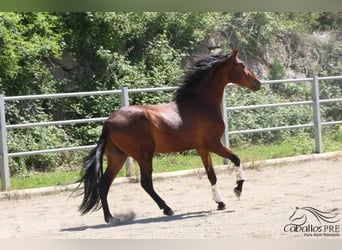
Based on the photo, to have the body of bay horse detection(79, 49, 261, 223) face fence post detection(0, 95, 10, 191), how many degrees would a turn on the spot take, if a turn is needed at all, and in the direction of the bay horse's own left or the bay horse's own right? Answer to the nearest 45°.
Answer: approximately 135° to the bay horse's own left

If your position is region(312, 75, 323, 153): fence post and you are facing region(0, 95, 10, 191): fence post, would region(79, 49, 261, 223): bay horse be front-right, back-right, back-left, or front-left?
front-left

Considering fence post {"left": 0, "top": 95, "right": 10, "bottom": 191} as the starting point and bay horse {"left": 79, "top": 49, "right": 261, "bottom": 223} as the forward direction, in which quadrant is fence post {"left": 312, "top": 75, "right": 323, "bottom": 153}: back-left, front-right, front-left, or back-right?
front-left

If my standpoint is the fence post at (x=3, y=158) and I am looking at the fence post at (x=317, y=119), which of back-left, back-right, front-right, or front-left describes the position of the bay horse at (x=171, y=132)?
front-right

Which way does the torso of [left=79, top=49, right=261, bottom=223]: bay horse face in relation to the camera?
to the viewer's right
